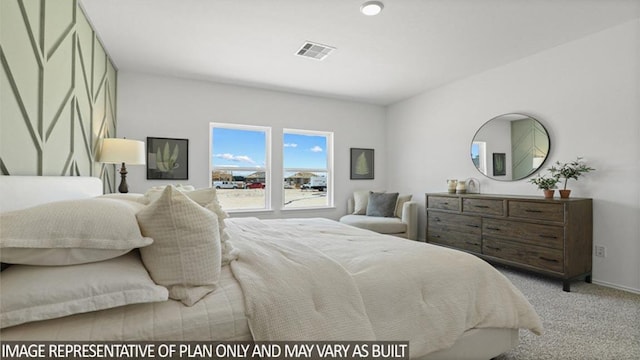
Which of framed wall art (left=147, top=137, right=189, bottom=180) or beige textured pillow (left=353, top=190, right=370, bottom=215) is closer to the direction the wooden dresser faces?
the framed wall art

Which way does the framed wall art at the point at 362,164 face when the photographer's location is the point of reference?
facing the viewer and to the right of the viewer

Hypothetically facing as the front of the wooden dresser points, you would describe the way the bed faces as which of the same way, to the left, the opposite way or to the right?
the opposite way

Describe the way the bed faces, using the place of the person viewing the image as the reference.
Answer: facing to the right of the viewer

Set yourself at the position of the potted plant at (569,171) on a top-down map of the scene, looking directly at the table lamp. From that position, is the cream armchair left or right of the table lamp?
right

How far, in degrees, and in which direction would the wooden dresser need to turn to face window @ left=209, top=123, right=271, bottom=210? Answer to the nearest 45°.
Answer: approximately 45° to its right

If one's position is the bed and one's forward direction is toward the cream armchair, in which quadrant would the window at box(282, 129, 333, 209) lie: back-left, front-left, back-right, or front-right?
front-left

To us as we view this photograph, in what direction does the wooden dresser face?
facing the viewer and to the left of the viewer

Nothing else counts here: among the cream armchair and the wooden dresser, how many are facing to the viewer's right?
0

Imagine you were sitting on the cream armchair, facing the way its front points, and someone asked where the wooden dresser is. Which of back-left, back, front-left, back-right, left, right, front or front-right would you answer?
left

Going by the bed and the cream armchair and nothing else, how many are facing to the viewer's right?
1

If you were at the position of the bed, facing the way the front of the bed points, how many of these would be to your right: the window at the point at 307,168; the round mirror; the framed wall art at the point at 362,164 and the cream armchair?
0

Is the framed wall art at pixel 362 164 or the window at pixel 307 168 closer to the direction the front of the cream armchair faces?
the window
